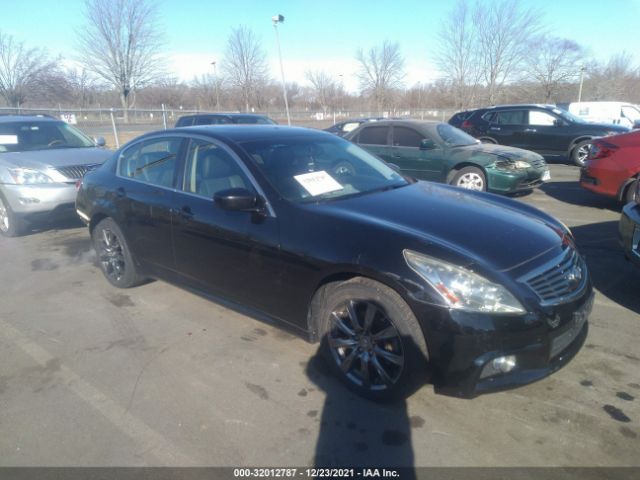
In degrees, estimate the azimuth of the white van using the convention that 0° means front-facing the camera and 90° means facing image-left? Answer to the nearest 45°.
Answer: approximately 270°

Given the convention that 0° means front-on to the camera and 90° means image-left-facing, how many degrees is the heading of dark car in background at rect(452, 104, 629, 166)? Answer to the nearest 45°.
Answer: approximately 315°

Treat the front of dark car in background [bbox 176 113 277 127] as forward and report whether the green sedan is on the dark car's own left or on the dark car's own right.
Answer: on the dark car's own right

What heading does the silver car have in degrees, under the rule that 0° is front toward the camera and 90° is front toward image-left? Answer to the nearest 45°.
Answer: approximately 315°

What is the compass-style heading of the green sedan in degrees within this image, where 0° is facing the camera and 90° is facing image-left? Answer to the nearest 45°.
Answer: approximately 315°

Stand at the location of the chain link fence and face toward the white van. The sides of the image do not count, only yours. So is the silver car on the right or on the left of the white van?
right

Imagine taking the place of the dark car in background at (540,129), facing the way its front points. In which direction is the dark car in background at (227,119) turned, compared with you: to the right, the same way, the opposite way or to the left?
the same way

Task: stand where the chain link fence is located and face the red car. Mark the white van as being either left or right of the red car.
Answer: left
